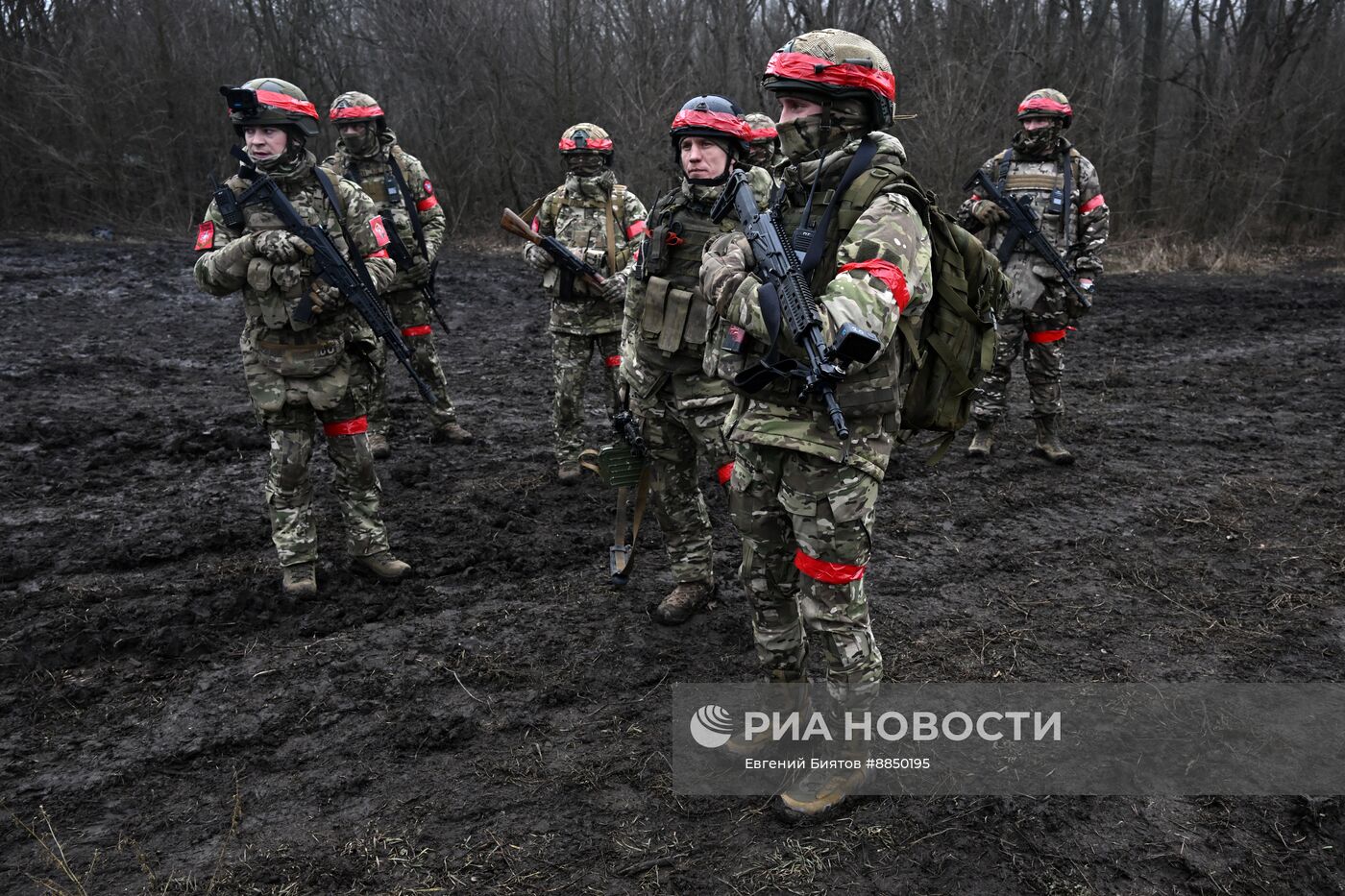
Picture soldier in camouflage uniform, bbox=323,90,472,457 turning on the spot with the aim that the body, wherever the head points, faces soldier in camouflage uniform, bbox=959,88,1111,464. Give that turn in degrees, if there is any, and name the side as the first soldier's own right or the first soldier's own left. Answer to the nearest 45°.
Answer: approximately 135° to the first soldier's own left

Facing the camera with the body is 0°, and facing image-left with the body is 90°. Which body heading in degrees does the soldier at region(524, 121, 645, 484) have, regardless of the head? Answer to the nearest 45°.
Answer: approximately 0°

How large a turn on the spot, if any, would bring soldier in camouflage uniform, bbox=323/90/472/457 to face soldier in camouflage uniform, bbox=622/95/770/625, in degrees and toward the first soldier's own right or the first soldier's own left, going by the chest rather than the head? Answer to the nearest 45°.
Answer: approximately 45° to the first soldier's own left

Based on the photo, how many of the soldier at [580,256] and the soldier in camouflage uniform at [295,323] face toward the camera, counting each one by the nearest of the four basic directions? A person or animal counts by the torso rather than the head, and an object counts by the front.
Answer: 2

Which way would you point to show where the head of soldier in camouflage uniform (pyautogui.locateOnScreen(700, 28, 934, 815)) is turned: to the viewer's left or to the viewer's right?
to the viewer's left

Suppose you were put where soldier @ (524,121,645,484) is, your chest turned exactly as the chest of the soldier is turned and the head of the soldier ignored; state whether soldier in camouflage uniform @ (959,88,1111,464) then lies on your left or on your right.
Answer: on your left

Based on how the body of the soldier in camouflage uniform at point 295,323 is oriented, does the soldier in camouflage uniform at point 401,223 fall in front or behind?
behind

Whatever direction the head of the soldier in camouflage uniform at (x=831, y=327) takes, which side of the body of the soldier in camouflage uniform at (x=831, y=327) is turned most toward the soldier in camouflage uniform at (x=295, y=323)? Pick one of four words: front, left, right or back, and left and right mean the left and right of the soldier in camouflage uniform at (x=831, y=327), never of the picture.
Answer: right

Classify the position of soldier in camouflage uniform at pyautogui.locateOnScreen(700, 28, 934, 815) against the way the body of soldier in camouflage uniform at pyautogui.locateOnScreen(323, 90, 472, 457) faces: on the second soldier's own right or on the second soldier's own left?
on the second soldier's own left
